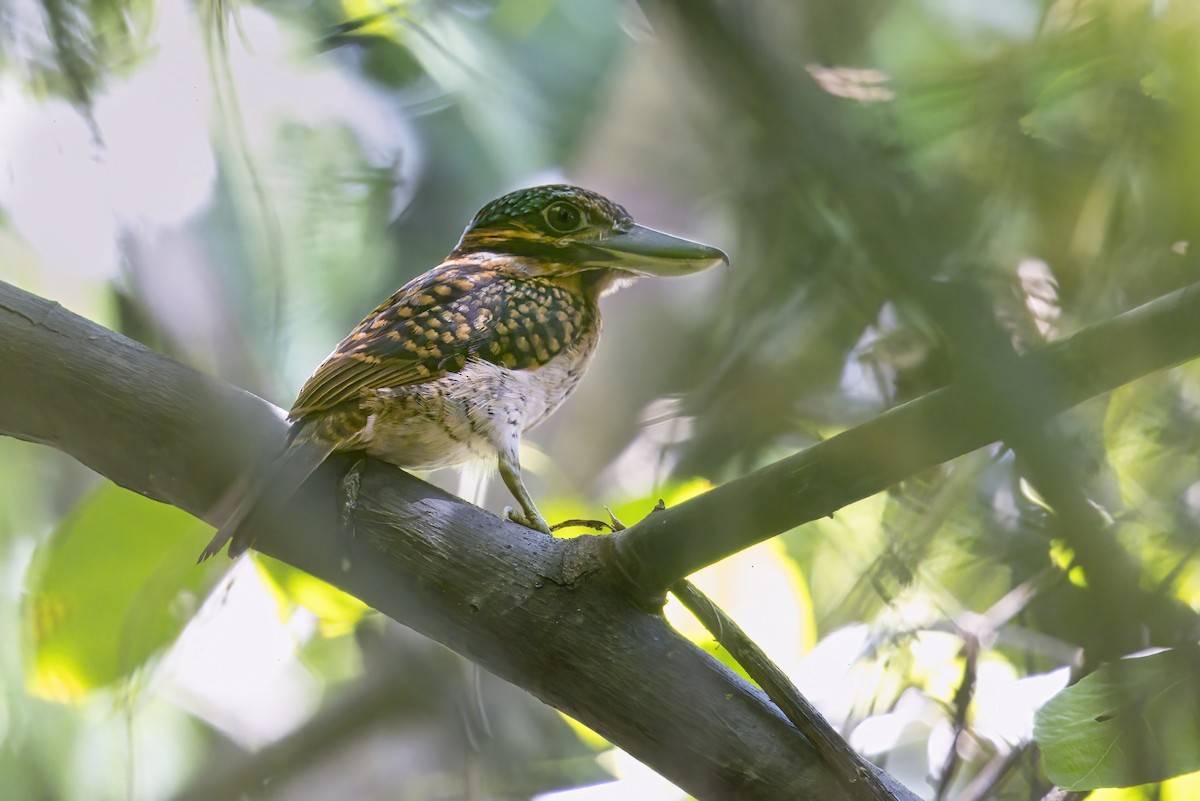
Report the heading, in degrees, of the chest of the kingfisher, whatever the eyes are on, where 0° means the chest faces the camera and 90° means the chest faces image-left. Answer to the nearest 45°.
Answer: approximately 270°

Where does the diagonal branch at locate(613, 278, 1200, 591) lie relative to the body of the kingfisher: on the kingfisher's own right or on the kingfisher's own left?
on the kingfisher's own right
